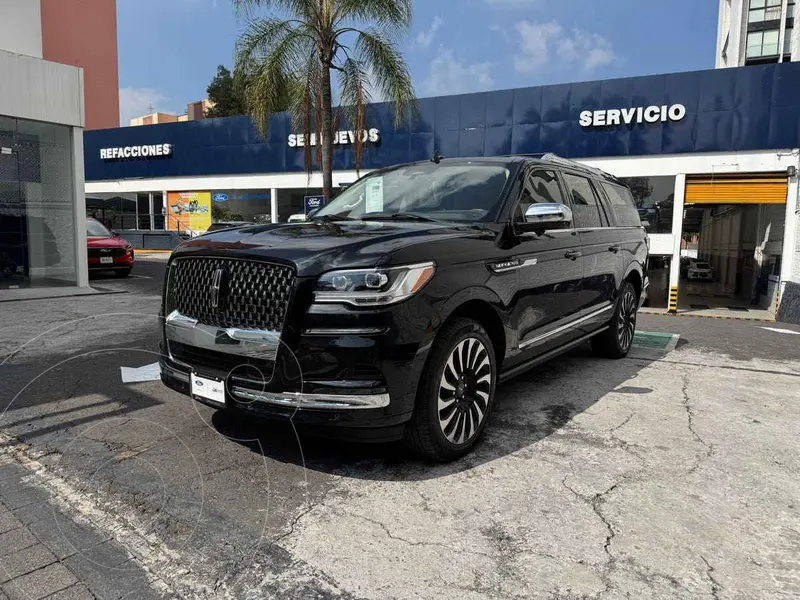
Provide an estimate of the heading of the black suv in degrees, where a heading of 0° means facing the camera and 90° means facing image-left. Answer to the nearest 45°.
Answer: approximately 45°

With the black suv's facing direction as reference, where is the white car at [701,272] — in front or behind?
behind

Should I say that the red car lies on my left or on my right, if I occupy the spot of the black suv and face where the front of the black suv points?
on my right

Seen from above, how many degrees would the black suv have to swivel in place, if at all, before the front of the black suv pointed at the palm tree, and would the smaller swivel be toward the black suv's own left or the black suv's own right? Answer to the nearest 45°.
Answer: approximately 135° to the black suv's own right

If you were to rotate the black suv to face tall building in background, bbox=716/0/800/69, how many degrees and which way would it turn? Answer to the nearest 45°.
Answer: approximately 180°

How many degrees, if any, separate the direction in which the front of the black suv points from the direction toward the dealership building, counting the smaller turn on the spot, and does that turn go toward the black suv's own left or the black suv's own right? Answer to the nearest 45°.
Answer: approximately 180°

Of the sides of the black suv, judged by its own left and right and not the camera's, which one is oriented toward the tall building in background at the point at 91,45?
right
